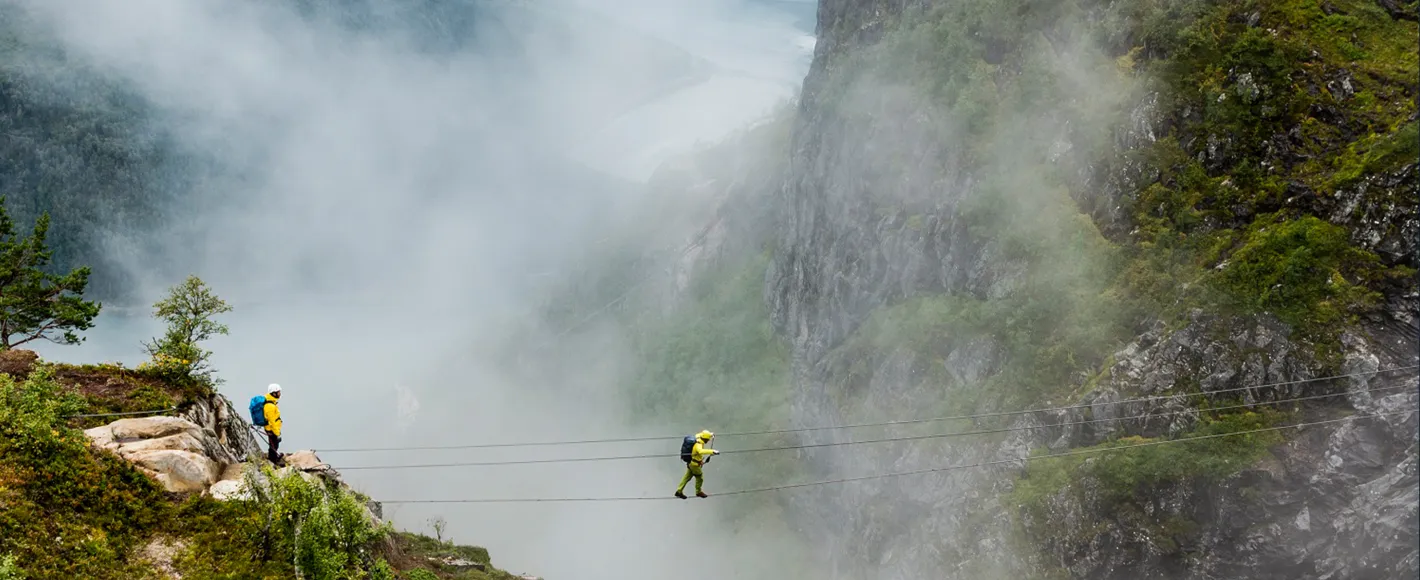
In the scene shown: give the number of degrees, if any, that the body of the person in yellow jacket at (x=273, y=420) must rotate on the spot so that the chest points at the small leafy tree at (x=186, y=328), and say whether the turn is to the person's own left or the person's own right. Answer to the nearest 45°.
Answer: approximately 135° to the person's own left

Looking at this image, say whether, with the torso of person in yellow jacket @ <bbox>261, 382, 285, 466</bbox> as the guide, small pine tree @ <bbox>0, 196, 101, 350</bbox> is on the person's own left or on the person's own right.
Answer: on the person's own left

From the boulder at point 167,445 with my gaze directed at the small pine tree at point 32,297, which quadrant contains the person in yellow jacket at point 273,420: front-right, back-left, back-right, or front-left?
back-right

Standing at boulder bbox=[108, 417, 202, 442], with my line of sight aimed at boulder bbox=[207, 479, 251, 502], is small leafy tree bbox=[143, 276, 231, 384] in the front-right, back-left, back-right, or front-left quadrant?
back-left

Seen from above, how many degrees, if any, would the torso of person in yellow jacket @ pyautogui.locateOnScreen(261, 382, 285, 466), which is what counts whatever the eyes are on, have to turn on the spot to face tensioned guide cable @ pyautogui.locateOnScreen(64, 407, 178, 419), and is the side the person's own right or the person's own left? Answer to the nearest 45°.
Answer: approximately 135° to the person's own left

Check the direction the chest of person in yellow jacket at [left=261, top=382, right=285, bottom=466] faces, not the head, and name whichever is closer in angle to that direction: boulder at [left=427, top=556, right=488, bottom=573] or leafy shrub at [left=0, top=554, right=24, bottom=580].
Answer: the boulder

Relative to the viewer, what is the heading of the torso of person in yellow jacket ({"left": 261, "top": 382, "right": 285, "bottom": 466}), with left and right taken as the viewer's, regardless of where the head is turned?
facing to the right of the viewer
